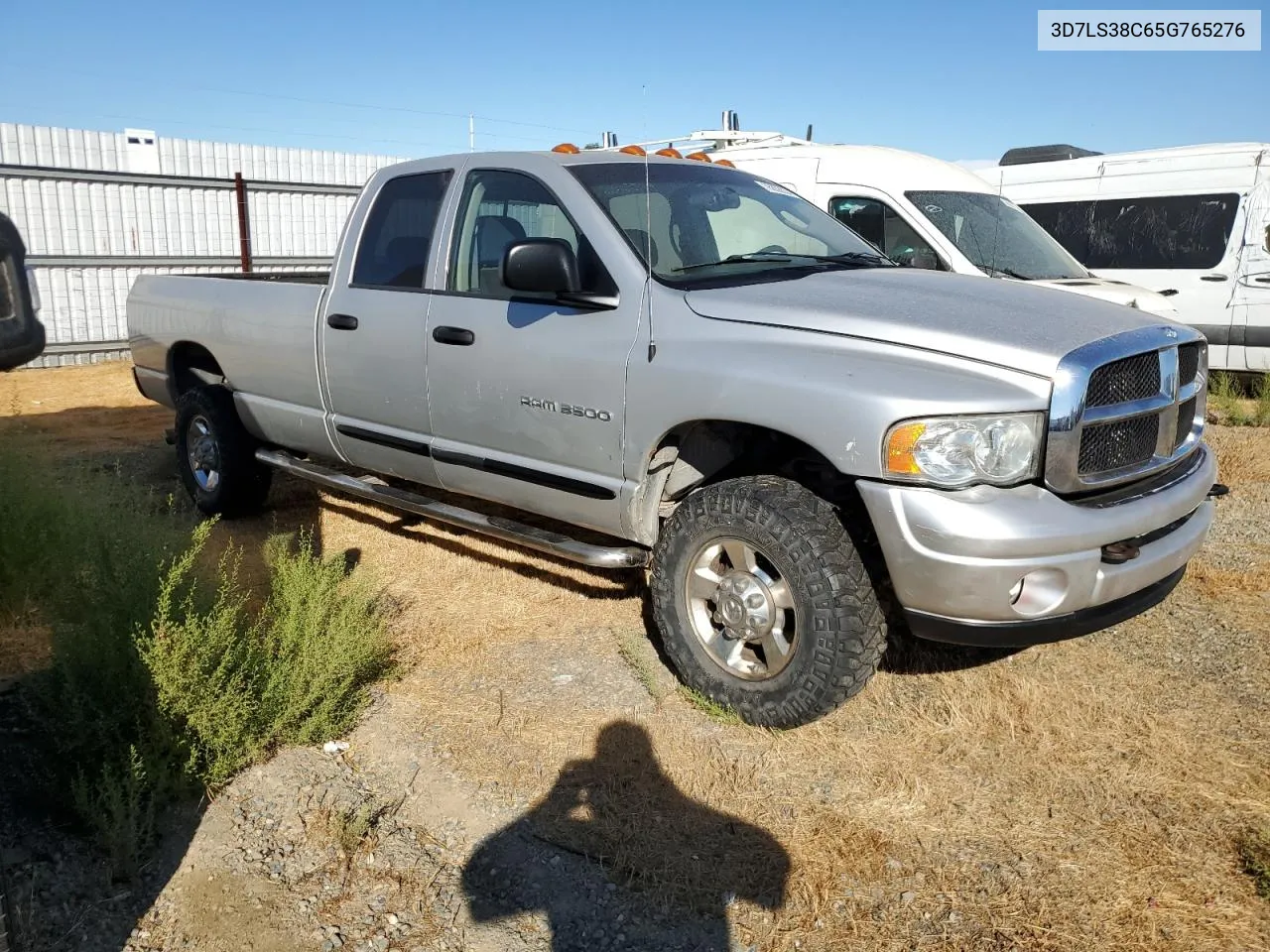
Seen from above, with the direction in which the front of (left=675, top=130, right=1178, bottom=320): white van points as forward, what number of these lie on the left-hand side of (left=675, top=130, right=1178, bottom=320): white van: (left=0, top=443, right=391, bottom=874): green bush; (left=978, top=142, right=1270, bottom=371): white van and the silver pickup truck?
1

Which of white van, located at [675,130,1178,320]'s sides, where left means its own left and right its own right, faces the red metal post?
back

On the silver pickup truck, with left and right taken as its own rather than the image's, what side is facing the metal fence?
back

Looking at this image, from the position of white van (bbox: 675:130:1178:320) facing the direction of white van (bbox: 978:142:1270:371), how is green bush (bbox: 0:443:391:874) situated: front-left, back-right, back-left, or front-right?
back-right

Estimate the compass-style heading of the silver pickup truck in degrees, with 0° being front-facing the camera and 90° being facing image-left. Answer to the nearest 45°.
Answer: approximately 315°

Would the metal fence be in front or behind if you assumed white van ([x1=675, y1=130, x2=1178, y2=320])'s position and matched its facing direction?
behind

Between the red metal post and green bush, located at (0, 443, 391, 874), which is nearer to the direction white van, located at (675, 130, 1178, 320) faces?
the green bush

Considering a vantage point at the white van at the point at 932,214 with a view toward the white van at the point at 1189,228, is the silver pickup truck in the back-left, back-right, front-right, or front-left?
back-right

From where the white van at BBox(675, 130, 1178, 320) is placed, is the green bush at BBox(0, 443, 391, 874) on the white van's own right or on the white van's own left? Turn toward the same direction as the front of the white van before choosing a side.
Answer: on the white van's own right

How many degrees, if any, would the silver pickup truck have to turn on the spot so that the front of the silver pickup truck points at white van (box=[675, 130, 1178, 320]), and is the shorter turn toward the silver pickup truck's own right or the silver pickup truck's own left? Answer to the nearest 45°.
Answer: approximately 135° to the silver pickup truck's own left

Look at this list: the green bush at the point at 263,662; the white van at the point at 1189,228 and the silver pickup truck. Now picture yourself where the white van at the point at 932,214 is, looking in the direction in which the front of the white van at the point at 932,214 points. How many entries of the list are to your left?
1

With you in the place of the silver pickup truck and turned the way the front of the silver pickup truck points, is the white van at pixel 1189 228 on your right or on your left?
on your left
